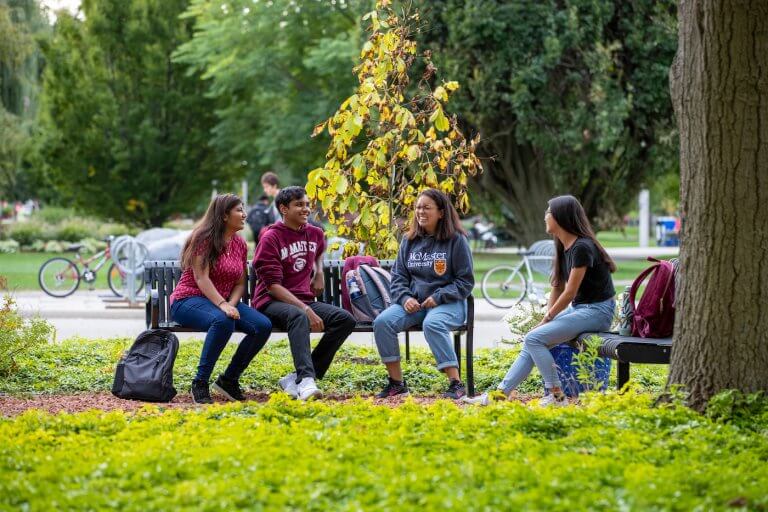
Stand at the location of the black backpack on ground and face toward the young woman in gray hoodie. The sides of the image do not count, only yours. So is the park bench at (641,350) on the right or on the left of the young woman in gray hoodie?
right

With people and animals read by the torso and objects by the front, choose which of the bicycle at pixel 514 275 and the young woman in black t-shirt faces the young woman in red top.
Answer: the young woman in black t-shirt

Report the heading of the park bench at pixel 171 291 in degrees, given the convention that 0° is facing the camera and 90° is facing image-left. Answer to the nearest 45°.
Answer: approximately 0°

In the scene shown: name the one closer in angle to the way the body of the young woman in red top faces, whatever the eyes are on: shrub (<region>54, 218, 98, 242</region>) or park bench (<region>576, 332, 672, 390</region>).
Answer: the park bench

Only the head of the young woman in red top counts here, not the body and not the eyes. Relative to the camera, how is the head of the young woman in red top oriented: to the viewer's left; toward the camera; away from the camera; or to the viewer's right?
to the viewer's right

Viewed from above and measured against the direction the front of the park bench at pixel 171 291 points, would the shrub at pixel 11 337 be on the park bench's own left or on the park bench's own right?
on the park bench's own right

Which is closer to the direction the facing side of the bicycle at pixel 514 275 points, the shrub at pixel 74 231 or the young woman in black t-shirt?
the young woman in black t-shirt

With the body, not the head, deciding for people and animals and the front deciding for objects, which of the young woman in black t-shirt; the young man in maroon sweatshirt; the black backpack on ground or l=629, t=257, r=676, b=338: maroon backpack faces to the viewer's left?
the young woman in black t-shirt

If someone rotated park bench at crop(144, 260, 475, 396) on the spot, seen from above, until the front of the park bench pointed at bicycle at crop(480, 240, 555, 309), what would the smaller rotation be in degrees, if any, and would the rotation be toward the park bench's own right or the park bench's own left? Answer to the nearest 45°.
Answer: approximately 135° to the park bench's own left

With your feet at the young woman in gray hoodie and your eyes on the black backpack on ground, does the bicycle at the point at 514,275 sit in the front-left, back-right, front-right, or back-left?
back-right

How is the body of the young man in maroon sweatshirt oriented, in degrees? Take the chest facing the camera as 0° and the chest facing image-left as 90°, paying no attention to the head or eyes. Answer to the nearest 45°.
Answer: approximately 315°
